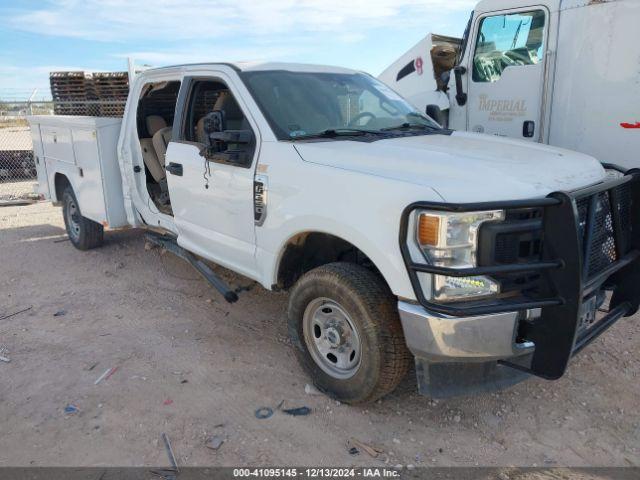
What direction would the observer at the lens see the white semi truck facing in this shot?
facing to the left of the viewer

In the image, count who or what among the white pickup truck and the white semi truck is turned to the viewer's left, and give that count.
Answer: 1

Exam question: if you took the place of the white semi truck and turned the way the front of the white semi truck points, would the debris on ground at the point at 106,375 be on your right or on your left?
on your left

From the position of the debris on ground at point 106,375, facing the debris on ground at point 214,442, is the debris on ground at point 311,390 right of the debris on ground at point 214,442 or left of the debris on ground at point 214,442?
left

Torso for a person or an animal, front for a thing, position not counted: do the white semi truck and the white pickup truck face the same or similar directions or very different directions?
very different directions

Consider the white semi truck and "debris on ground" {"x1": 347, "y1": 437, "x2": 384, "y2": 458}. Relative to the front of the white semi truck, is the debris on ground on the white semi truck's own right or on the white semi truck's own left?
on the white semi truck's own left

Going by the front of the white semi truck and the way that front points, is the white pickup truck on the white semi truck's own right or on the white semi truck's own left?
on the white semi truck's own left

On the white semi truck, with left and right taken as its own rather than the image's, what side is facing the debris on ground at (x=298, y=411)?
left

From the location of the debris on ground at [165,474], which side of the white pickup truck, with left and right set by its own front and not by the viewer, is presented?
right

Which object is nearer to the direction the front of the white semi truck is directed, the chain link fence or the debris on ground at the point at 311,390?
the chain link fence

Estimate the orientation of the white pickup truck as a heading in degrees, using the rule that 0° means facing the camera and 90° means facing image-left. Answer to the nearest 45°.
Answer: approximately 315°

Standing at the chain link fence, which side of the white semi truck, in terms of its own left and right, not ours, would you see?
front
